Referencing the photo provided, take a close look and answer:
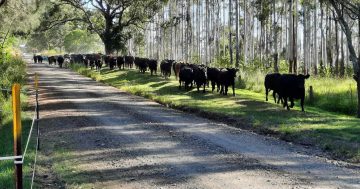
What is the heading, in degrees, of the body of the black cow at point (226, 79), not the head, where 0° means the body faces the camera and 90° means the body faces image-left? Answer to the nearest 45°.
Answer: approximately 315°

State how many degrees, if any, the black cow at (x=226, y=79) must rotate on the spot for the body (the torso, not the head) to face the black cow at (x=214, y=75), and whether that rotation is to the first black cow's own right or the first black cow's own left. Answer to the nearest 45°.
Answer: approximately 180°

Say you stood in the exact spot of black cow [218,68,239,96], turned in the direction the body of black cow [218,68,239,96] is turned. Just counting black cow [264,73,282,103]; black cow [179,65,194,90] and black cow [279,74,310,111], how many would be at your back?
1

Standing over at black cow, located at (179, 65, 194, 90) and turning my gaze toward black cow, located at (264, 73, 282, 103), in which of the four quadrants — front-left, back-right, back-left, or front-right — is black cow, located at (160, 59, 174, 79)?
back-left

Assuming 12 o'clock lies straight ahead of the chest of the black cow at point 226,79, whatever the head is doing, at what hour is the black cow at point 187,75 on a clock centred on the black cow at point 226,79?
the black cow at point 187,75 is roughly at 6 o'clock from the black cow at point 226,79.

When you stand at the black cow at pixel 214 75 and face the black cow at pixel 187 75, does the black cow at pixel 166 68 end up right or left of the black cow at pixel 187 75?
right
